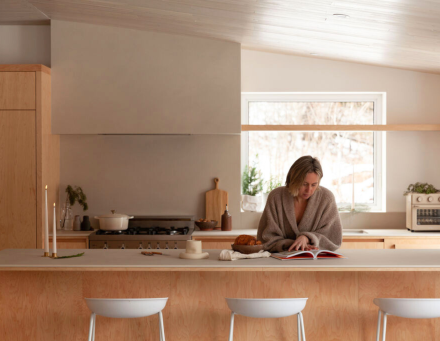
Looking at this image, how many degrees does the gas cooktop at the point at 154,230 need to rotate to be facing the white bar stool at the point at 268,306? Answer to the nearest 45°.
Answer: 0° — it already faces it

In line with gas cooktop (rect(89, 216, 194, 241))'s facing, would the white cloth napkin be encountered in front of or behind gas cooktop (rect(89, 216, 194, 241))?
in front

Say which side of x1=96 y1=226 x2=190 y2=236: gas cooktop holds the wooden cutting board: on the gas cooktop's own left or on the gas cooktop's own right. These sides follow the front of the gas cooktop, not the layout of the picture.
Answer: on the gas cooktop's own left

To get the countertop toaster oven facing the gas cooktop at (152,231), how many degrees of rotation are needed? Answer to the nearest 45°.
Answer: approximately 45° to its right

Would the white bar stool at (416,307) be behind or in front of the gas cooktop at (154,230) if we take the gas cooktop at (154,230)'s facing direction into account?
in front

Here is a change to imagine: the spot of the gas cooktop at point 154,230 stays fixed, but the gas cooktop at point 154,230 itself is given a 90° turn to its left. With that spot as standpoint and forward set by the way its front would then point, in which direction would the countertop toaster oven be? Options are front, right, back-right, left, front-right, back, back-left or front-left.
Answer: front

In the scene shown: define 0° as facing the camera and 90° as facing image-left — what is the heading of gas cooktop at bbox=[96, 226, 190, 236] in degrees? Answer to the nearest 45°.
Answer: approximately 0°

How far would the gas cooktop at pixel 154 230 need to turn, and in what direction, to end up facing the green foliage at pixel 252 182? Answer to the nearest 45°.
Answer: approximately 135° to its left

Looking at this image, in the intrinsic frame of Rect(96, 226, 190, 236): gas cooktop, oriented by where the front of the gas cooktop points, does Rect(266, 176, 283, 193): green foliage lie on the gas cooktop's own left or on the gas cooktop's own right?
on the gas cooktop's own left

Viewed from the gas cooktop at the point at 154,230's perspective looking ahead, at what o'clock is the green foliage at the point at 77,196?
The green foliage is roughly at 4 o'clock from the gas cooktop.

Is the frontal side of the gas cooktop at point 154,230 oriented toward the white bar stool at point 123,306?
yes
